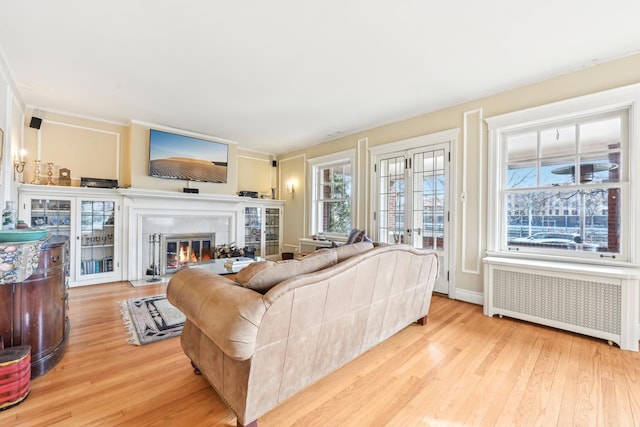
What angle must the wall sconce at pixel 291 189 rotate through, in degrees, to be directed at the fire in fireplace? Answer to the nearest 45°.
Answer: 0° — it already faces it

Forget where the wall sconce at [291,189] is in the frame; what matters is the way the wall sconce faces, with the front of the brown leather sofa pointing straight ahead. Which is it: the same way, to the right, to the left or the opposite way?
to the left

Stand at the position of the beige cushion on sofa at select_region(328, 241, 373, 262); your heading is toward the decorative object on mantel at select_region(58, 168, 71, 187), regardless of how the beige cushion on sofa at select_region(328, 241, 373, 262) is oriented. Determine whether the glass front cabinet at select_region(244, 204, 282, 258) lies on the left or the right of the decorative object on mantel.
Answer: right

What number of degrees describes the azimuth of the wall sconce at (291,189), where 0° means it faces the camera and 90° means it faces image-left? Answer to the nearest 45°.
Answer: approximately 45°

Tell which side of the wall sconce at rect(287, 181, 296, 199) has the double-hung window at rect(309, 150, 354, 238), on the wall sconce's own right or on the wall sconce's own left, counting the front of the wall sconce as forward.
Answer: on the wall sconce's own left

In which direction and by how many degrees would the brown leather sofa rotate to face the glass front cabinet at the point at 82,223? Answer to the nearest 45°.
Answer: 0° — it already faces it

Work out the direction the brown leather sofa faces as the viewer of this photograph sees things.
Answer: facing away from the viewer and to the left of the viewer

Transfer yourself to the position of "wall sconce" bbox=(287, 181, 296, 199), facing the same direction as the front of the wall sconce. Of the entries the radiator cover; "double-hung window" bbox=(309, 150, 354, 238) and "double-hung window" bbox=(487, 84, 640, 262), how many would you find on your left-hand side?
3

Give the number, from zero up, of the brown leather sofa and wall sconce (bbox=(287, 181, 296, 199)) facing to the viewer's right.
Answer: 0

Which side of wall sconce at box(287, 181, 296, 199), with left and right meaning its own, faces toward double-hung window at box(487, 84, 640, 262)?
left

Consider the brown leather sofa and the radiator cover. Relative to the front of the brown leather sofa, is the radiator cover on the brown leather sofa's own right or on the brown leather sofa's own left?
on the brown leather sofa's own right

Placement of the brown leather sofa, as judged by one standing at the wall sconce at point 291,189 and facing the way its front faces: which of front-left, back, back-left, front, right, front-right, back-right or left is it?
front-left
